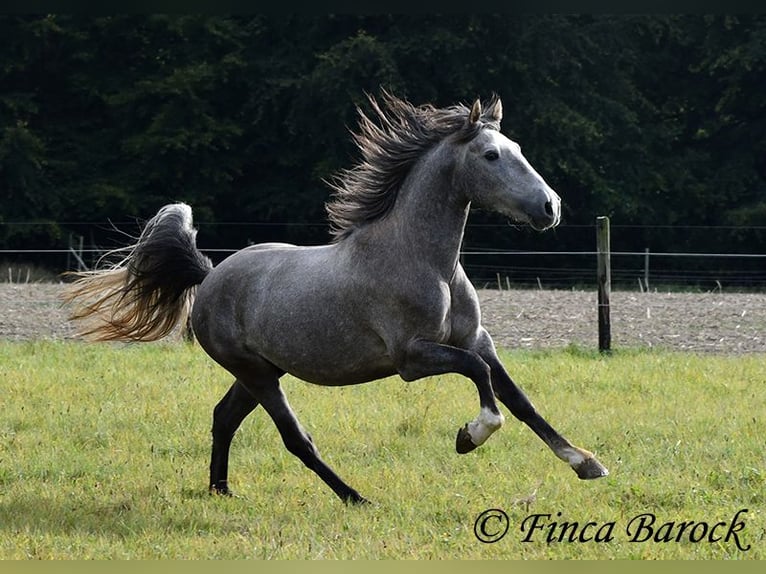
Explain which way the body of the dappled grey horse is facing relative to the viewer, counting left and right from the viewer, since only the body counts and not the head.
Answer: facing to the right of the viewer
